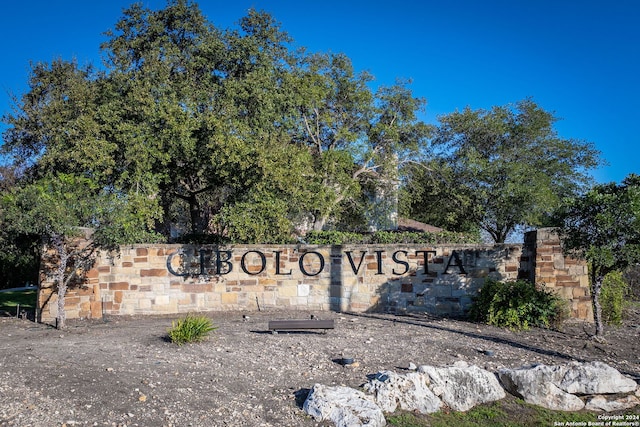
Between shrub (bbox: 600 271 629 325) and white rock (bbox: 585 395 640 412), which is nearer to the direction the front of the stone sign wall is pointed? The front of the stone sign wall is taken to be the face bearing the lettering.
the white rock

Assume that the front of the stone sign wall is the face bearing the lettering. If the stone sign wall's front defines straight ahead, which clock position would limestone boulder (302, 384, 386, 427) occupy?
The limestone boulder is roughly at 12 o'clock from the stone sign wall.

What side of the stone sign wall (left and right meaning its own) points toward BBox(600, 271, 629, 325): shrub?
left

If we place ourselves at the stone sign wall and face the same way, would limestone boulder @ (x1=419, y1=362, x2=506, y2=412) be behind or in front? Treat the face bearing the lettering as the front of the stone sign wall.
in front

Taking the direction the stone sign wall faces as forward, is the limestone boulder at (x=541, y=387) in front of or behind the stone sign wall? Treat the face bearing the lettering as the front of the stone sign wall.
in front

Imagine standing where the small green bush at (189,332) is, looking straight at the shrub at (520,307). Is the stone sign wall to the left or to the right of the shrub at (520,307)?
left

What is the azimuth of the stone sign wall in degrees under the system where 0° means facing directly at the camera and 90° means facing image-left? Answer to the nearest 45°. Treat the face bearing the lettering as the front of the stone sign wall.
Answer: approximately 0°
